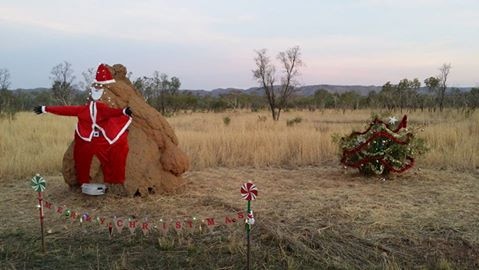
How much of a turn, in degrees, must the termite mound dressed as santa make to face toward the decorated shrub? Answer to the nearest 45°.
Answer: approximately 135° to its left

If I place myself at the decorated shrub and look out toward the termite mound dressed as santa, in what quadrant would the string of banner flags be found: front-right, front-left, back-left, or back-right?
front-left

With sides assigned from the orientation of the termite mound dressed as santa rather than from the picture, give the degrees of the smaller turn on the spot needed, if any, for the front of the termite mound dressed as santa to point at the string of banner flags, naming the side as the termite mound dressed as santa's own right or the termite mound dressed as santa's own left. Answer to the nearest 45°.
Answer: approximately 45° to the termite mound dressed as santa's own left

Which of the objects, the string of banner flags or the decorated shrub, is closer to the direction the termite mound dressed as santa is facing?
the string of banner flags
